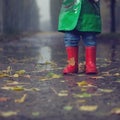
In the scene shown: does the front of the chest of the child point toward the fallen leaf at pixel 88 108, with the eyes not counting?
yes

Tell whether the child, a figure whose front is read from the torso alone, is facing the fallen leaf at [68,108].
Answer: yes

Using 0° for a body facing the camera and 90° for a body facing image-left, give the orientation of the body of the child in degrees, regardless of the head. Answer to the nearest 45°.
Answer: approximately 0°

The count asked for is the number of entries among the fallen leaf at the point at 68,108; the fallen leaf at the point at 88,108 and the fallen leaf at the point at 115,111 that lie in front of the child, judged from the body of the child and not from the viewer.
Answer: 3

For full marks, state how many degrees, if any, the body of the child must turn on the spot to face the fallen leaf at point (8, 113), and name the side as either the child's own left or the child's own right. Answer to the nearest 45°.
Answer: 0° — they already face it

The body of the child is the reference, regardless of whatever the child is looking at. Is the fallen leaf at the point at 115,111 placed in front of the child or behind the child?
in front

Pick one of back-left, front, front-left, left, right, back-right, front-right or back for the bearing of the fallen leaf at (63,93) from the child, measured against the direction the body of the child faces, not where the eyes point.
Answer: front

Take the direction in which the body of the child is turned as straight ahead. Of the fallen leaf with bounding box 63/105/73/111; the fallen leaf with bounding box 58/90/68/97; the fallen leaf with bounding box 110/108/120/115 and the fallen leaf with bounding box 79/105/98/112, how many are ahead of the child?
4

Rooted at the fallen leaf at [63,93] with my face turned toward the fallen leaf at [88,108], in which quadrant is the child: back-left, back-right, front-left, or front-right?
back-left
